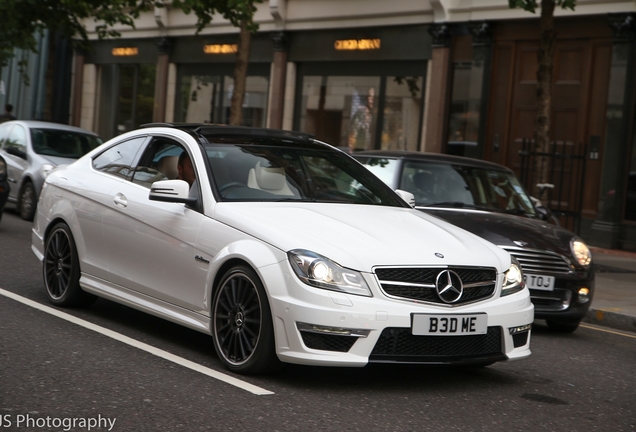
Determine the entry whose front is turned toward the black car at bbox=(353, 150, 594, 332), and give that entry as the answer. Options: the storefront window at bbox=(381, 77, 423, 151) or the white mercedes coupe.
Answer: the storefront window

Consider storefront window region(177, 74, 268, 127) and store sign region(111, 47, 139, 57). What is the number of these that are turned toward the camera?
2

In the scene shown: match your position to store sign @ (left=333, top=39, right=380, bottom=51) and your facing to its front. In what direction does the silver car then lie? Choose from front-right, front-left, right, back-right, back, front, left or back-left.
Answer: front-right

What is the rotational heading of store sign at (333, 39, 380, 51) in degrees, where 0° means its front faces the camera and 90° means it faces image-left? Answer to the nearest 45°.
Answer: approximately 0°

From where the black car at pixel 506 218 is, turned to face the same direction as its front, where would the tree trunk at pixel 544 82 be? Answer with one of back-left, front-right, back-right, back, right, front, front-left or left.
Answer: back-left
